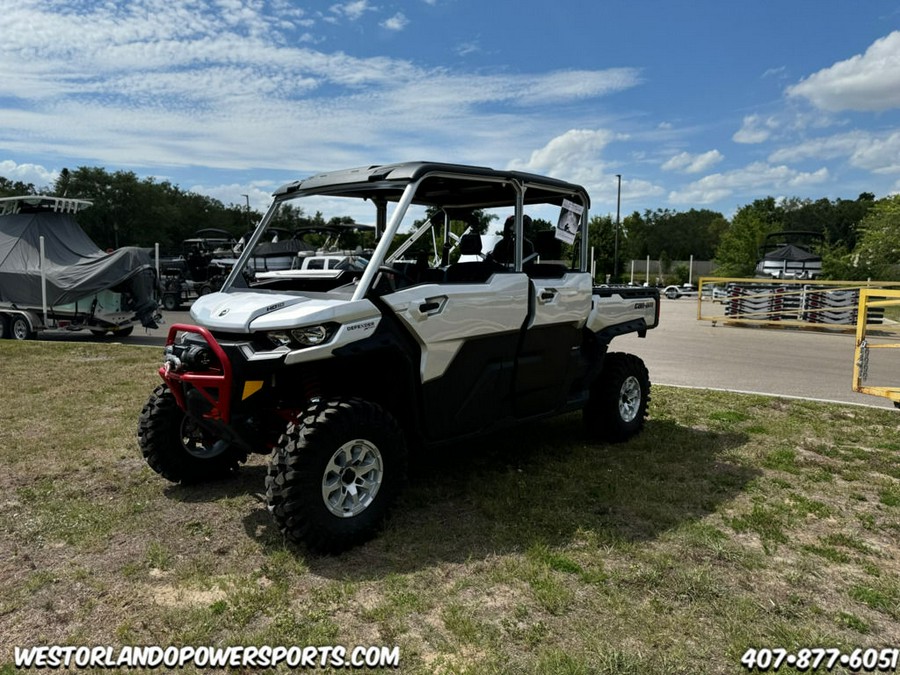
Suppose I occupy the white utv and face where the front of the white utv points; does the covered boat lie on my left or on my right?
on my right

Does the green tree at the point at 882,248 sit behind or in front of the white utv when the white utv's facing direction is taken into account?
behind

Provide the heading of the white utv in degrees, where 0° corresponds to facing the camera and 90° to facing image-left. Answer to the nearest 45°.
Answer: approximately 45°
